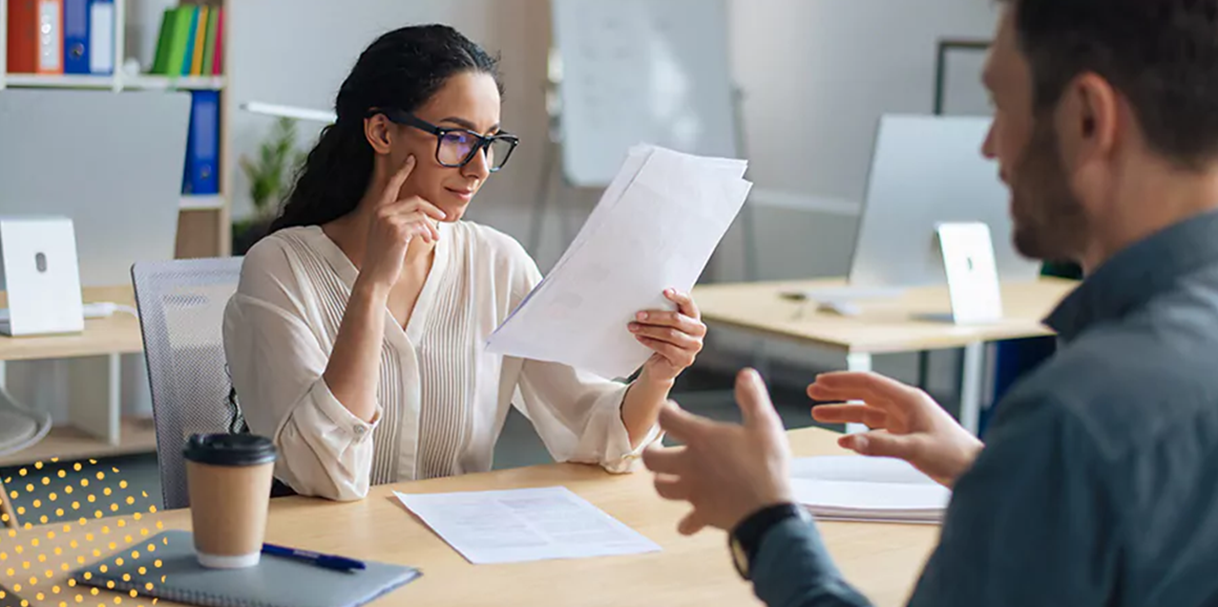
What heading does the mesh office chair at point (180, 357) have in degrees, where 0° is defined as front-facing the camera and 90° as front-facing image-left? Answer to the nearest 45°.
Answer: approximately 315°

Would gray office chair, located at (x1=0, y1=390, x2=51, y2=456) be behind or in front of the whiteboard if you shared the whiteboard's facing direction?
in front

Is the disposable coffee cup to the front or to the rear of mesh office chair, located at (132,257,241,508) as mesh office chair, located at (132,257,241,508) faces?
to the front

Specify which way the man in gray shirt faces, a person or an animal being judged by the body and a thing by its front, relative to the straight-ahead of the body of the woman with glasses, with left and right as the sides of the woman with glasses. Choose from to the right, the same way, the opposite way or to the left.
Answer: the opposite way

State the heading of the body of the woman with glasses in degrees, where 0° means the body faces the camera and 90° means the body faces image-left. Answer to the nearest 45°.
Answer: approximately 315°

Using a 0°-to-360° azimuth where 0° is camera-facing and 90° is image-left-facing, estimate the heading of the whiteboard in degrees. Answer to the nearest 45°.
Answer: approximately 0°

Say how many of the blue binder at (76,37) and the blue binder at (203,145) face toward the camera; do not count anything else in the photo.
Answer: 2

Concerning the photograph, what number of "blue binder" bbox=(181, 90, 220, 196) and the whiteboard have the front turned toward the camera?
2
